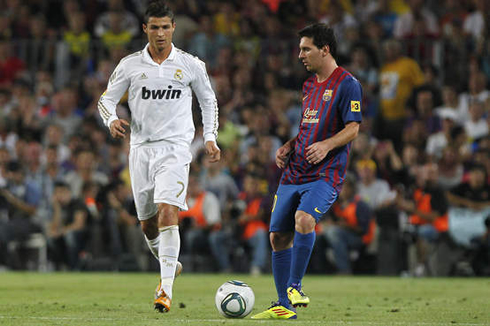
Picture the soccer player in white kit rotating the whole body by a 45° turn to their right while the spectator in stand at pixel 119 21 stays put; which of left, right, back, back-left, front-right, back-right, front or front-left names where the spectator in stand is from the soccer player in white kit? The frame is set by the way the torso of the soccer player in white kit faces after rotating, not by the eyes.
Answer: back-right

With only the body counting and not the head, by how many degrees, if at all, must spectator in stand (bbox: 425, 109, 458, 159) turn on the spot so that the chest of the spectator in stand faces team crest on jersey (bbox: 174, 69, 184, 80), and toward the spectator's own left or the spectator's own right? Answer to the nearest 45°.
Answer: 0° — they already face it

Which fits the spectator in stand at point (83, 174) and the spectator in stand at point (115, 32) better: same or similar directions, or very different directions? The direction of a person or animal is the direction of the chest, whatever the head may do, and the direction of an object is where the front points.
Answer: same or similar directions

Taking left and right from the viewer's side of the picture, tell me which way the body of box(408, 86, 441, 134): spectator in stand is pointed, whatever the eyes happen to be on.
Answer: facing the viewer

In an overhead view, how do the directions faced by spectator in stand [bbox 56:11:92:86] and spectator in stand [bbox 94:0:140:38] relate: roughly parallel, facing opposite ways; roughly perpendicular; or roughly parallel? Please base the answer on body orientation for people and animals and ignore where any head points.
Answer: roughly parallel

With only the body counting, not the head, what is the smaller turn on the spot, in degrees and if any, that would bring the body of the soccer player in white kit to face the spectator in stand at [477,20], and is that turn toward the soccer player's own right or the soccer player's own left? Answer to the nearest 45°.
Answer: approximately 135° to the soccer player's own left

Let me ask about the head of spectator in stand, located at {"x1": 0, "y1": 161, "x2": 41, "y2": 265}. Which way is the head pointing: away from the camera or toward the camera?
toward the camera

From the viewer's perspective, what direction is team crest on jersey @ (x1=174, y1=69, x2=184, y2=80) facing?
toward the camera

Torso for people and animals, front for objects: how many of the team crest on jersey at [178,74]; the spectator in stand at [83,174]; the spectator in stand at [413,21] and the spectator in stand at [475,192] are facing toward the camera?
4

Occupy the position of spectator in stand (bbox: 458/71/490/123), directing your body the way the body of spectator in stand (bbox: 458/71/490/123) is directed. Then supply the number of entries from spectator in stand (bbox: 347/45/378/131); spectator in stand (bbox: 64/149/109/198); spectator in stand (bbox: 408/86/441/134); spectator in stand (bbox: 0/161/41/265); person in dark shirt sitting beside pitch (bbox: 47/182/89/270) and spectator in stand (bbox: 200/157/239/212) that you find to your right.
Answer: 6

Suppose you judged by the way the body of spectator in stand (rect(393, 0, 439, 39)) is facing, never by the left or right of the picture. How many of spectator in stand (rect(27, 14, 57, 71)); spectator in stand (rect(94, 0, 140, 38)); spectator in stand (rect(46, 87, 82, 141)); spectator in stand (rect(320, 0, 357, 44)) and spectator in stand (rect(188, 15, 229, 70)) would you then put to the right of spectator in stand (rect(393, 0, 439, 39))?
5

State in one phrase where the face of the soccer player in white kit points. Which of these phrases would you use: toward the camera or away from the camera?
toward the camera

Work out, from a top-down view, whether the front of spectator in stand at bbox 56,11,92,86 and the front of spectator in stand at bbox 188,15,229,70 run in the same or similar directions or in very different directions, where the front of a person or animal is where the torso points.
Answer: same or similar directions
